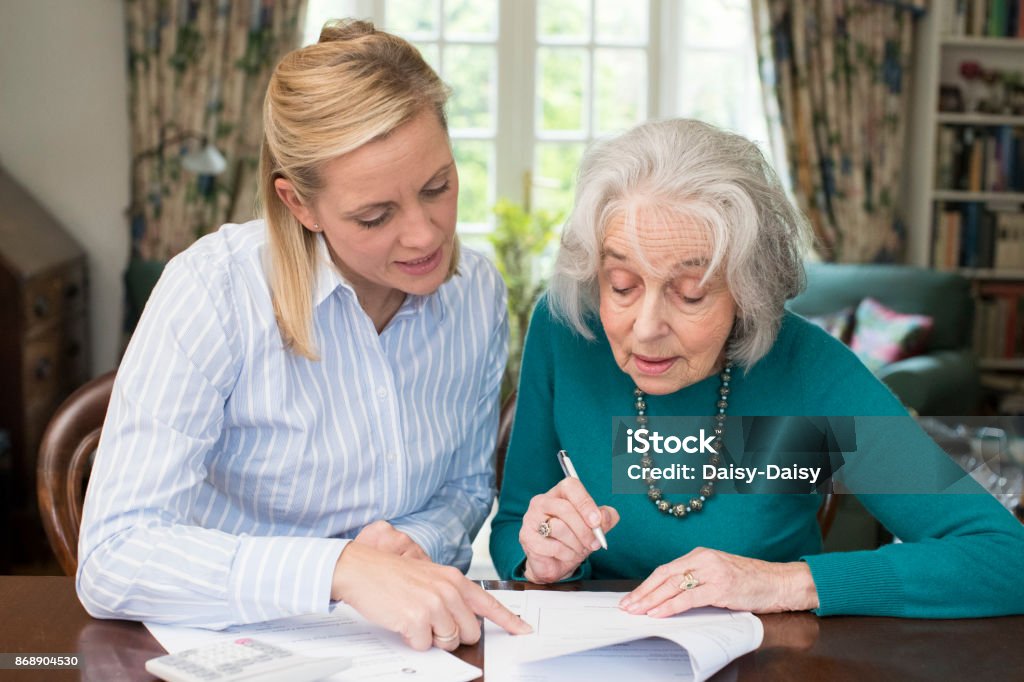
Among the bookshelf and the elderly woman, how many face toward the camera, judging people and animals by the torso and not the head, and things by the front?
2

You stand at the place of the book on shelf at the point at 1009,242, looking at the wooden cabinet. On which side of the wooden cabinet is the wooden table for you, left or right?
left

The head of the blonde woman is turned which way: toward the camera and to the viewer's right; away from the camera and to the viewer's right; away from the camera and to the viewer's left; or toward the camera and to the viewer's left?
toward the camera and to the viewer's right

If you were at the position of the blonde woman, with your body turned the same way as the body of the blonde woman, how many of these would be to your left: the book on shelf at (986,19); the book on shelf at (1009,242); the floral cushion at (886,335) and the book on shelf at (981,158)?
4
